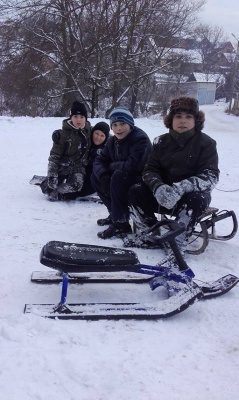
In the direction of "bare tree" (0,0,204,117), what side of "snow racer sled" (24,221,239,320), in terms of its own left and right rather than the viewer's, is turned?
left

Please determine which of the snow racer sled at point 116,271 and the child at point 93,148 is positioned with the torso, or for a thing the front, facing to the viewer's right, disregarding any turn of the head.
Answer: the snow racer sled

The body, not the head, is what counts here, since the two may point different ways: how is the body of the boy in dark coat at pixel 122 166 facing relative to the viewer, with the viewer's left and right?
facing the viewer and to the left of the viewer

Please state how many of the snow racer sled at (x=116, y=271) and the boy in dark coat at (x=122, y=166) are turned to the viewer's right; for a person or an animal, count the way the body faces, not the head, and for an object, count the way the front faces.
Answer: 1

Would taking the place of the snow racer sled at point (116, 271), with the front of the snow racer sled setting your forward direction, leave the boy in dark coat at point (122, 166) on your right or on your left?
on your left

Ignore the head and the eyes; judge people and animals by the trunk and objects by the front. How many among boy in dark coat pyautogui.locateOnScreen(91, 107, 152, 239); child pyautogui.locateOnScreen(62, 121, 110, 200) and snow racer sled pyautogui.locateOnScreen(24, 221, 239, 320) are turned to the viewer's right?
1

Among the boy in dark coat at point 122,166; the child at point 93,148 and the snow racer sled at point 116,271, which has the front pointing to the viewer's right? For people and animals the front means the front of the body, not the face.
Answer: the snow racer sled

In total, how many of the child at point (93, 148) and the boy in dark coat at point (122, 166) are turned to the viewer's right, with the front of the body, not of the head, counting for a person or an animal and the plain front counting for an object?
0

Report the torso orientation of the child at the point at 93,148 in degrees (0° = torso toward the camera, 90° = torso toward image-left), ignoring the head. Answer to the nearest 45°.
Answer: approximately 45°

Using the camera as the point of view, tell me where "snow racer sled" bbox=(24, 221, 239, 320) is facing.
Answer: facing to the right of the viewer

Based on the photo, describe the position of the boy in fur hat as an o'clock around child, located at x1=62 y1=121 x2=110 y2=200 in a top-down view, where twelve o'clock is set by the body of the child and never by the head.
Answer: The boy in fur hat is roughly at 10 o'clock from the child.

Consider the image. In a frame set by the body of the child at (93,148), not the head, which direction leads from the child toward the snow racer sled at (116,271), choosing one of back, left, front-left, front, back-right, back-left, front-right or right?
front-left

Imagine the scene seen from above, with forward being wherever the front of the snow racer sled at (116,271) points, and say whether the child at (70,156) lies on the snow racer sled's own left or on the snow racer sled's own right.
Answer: on the snow racer sled's own left
